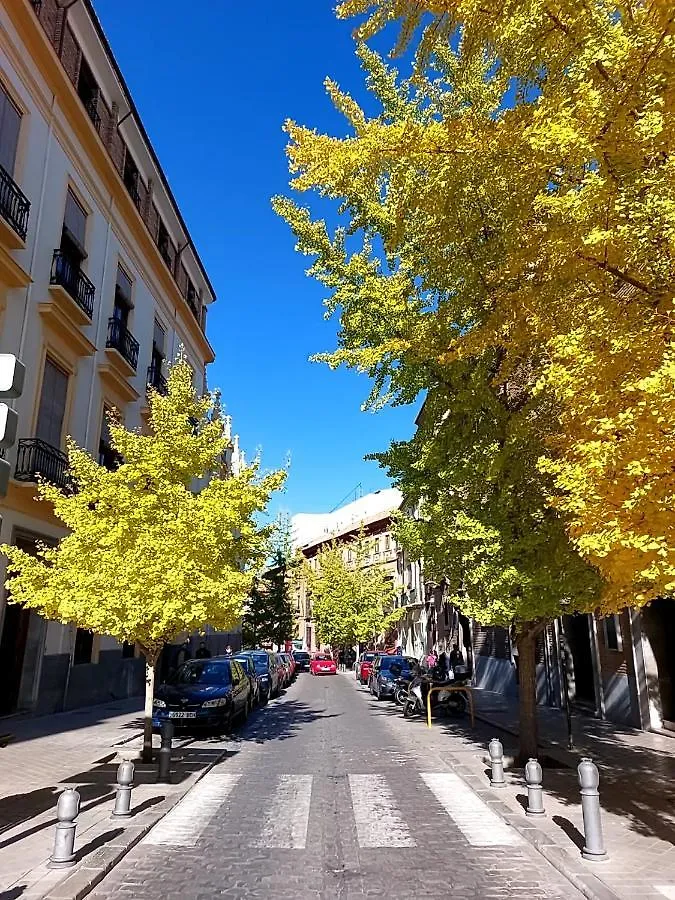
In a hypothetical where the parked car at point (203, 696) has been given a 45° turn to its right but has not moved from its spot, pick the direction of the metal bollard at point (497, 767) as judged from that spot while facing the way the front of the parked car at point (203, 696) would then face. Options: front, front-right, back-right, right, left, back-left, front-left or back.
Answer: back-left

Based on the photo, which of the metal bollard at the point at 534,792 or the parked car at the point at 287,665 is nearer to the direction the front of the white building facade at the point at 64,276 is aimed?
the metal bollard

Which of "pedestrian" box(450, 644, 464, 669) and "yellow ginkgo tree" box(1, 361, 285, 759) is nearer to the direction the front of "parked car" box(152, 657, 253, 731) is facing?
the yellow ginkgo tree

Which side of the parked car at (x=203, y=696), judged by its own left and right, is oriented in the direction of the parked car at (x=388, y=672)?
back

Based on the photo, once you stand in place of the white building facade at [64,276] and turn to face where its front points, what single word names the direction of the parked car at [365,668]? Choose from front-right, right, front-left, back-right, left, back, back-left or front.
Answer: left

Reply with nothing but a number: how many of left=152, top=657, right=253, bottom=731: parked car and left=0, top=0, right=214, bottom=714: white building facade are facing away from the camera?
0

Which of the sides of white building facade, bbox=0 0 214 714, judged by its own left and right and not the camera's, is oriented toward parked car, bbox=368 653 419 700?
left

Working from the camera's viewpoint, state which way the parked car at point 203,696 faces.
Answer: facing the viewer and to the left of the viewer

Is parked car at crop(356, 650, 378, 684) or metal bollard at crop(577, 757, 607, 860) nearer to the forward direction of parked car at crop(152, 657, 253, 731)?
the metal bollard

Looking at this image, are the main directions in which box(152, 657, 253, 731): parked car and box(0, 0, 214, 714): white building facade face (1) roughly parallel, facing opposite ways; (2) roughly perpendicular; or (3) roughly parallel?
roughly perpendicular
